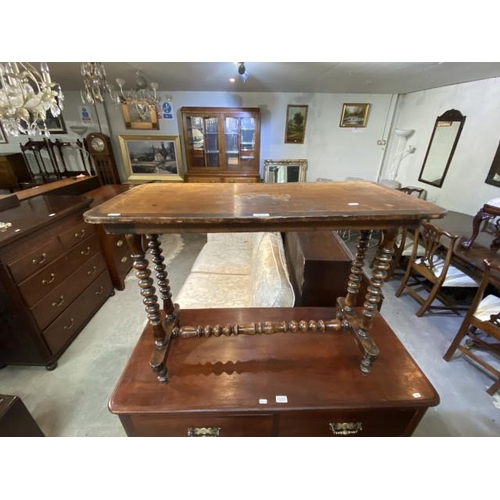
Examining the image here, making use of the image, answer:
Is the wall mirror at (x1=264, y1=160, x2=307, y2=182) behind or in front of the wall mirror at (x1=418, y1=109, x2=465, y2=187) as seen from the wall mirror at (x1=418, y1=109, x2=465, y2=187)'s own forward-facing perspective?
in front

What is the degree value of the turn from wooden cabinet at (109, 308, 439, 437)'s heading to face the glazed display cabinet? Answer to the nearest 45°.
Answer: approximately 180°

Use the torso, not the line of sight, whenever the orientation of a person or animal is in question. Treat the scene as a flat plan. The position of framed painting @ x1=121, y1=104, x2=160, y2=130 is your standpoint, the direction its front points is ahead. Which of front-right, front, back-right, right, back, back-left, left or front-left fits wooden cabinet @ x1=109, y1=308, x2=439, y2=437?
front

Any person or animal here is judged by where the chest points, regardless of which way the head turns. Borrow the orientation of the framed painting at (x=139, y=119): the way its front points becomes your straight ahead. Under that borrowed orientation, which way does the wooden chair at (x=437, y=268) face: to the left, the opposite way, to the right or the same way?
to the left

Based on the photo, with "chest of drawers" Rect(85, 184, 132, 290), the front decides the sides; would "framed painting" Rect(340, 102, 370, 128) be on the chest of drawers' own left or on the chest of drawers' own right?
on the chest of drawers' own left

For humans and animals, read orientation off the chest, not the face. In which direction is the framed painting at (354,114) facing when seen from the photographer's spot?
facing the viewer

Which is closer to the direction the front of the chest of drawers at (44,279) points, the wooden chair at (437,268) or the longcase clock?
the wooden chair

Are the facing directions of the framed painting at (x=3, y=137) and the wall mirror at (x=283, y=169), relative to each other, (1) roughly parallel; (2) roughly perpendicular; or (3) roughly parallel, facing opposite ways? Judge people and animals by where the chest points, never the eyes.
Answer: roughly perpendicular

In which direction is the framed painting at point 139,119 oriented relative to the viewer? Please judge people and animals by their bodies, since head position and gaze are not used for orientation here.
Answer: toward the camera

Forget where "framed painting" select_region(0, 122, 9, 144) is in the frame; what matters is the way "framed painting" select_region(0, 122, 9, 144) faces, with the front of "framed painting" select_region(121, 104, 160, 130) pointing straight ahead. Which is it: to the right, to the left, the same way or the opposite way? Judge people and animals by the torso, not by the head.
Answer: to the left

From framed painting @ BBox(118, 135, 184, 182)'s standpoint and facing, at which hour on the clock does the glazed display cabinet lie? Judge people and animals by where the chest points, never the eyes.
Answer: The glazed display cabinet is roughly at 10 o'clock from the framed painting.

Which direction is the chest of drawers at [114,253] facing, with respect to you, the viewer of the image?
facing the viewer and to the right of the viewer

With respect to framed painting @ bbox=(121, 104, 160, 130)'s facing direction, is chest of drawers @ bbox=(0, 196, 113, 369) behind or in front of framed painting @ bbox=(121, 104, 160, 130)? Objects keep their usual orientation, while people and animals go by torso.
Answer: in front

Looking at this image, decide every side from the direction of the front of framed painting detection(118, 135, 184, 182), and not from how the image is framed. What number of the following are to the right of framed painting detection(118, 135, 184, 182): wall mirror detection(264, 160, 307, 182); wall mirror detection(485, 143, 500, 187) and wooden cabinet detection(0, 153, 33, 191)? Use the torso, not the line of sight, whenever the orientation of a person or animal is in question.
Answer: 1

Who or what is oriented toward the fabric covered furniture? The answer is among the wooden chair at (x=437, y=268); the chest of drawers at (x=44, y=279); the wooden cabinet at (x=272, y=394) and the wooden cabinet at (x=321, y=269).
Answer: the chest of drawers

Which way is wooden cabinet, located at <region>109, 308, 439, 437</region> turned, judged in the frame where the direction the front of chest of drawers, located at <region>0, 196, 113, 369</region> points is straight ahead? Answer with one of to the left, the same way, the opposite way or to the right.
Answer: to the right

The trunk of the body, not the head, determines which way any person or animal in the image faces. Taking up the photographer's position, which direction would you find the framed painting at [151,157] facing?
facing the viewer
